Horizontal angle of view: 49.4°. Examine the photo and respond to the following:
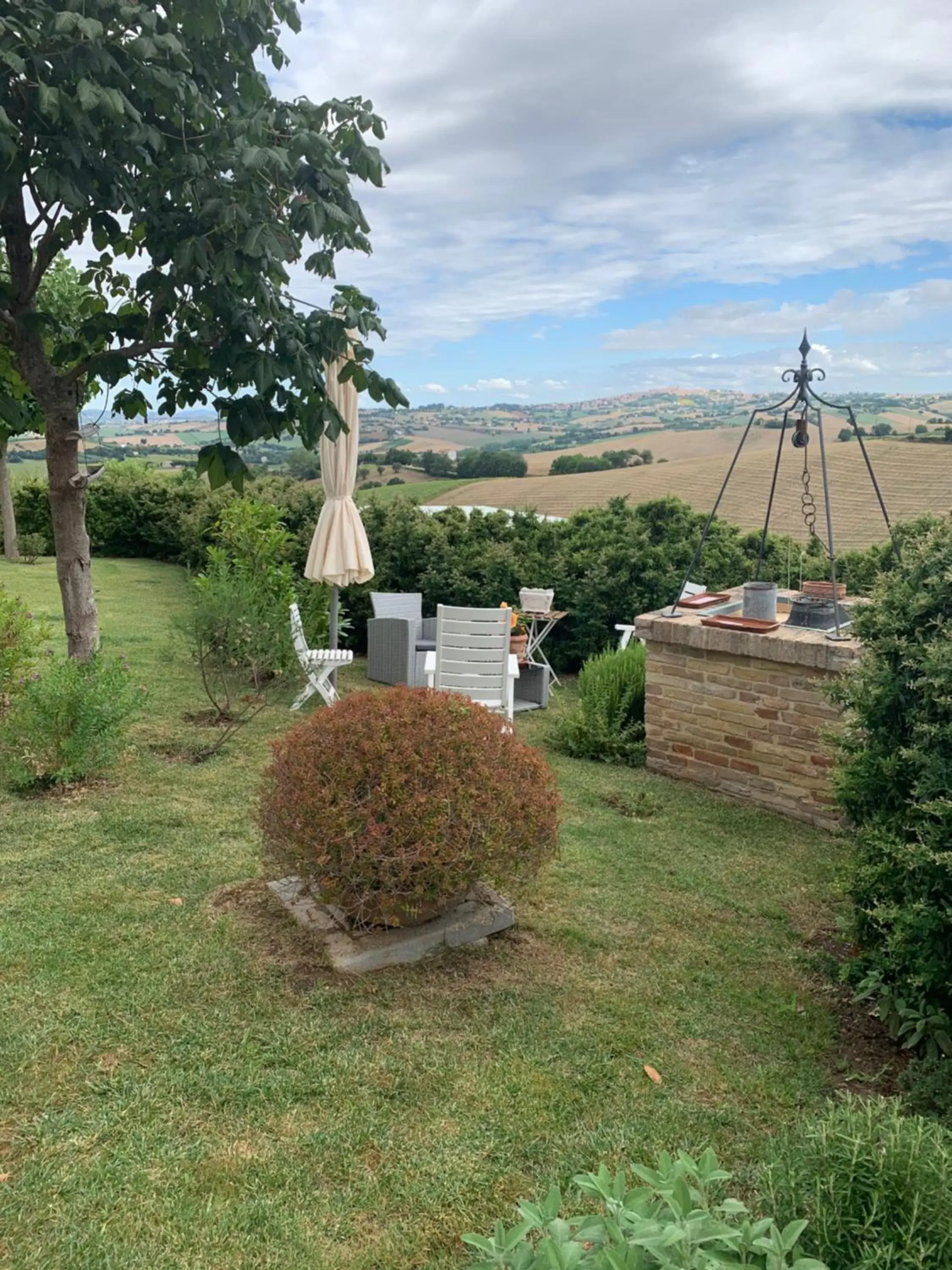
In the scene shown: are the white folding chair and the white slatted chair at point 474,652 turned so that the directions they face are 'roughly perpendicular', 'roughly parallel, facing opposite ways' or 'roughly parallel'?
roughly perpendicular

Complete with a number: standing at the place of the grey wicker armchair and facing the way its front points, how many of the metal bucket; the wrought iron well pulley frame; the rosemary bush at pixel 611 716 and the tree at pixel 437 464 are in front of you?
3

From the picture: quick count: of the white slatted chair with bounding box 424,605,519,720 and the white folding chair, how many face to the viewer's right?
1

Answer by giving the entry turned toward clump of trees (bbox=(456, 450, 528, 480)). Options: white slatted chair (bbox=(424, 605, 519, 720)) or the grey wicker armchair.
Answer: the white slatted chair

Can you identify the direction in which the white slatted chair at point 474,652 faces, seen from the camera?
facing away from the viewer

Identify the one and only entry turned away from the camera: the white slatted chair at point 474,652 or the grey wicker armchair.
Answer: the white slatted chair

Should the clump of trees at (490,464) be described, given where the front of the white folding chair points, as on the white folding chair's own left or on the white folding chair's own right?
on the white folding chair's own left

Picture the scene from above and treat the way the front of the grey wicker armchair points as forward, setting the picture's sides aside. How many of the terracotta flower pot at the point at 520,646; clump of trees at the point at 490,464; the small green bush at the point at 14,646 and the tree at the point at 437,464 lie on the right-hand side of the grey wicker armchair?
1

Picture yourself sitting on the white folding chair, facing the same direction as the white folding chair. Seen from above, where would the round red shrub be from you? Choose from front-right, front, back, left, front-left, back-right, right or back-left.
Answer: right

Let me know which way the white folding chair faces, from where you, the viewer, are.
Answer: facing to the right of the viewer

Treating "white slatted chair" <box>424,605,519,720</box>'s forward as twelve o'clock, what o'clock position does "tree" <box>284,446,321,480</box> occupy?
The tree is roughly at 11 o'clock from the white slatted chair.

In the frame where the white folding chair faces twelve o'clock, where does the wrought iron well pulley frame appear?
The wrought iron well pulley frame is roughly at 1 o'clock from the white folding chair.

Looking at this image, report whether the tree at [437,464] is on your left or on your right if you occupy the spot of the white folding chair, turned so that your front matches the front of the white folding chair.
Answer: on your left
